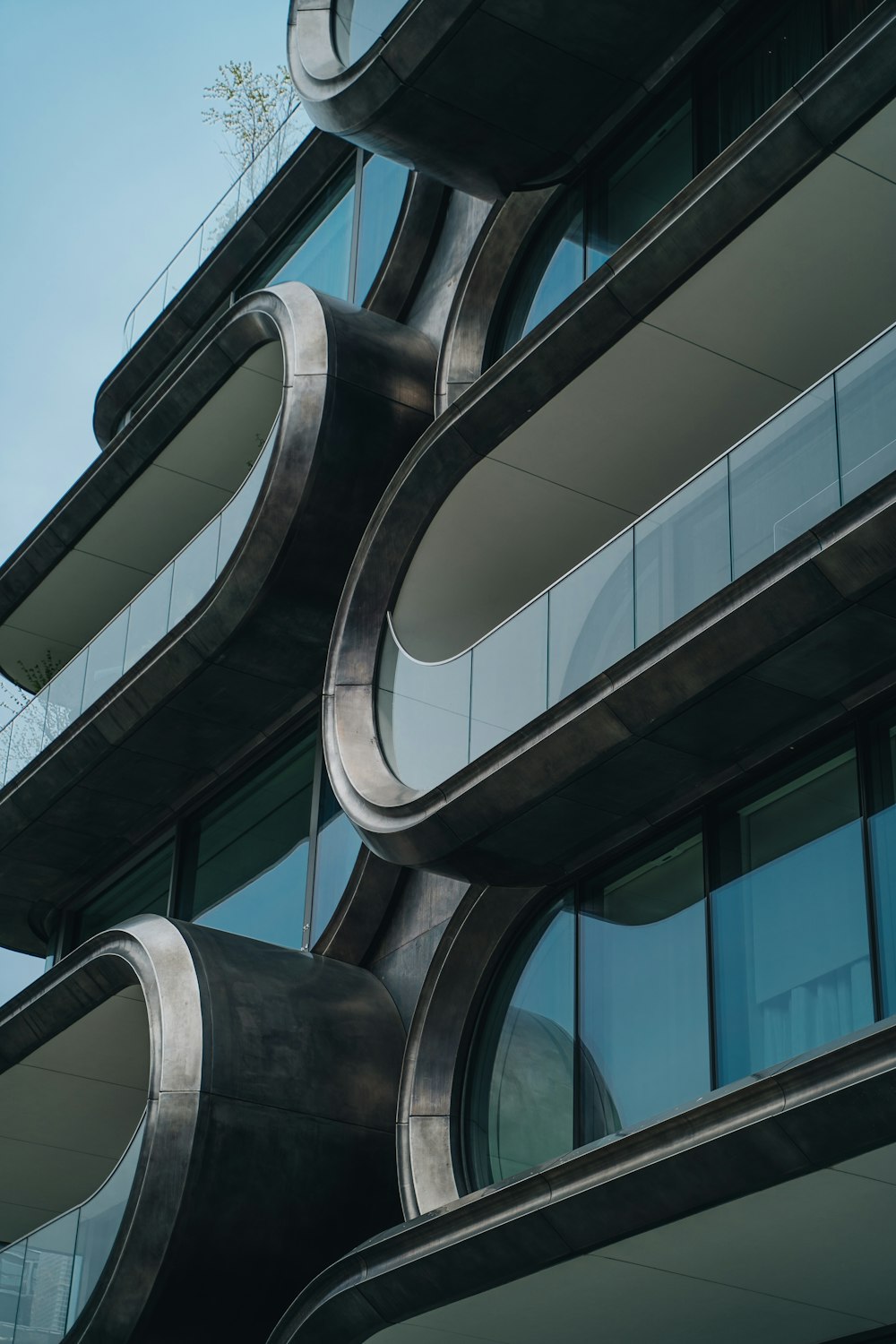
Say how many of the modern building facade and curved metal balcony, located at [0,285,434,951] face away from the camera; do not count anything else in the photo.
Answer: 0

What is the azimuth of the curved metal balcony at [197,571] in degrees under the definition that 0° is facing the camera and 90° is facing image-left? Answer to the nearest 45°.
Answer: approximately 45°

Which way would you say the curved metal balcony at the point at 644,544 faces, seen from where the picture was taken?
facing the viewer and to the left of the viewer

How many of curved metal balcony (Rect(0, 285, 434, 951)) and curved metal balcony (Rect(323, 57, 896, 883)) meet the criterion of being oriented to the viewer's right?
0

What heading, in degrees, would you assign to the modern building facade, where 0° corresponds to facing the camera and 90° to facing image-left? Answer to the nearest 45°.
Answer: approximately 45°

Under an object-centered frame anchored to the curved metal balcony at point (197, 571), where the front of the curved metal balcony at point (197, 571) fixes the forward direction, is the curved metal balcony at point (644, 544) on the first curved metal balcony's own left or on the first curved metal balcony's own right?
on the first curved metal balcony's own left
